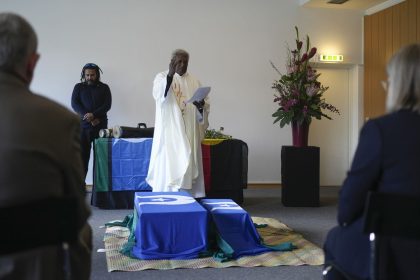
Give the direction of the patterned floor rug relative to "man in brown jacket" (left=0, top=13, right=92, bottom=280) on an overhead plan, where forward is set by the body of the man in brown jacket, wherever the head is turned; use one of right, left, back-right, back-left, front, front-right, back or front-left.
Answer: front-right

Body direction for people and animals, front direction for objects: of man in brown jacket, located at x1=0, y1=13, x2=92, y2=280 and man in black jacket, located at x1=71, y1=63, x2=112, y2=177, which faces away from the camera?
man in brown jacket, located at x1=0, y1=13, x2=92, y2=280

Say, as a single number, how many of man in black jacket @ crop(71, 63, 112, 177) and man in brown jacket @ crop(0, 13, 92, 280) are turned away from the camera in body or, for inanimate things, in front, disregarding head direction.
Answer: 1

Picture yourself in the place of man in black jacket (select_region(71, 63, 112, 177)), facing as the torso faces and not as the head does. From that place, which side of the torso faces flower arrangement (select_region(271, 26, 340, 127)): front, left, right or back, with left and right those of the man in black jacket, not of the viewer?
left

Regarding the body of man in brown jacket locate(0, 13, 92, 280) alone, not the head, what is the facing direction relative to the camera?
away from the camera

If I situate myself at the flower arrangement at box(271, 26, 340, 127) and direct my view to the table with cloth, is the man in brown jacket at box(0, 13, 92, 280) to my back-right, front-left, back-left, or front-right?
front-left

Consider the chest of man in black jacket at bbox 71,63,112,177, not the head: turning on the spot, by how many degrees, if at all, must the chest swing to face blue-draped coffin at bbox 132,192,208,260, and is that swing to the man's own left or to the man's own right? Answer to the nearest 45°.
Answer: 0° — they already face it

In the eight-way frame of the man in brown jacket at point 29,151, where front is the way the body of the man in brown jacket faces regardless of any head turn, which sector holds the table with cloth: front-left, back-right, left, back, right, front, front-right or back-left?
front

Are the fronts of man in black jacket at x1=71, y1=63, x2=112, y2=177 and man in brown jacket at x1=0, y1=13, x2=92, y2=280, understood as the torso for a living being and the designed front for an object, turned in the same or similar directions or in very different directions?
very different directions

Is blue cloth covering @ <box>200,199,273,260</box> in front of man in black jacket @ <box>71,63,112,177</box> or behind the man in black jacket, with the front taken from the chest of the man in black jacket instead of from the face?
in front

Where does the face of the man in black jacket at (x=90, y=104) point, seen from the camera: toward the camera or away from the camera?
toward the camera

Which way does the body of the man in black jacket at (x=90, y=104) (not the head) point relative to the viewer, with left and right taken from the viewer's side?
facing the viewer

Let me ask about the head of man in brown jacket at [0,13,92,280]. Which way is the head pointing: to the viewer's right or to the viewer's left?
to the viewer's right

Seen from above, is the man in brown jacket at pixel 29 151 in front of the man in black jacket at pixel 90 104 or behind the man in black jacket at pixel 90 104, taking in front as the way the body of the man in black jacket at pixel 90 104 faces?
in front
